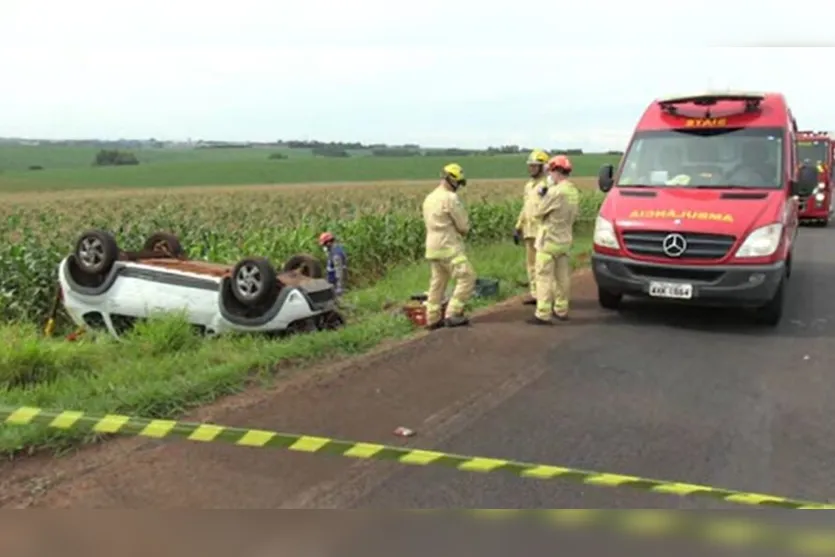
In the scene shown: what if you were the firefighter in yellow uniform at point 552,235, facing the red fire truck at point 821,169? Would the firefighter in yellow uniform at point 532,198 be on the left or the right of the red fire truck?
left

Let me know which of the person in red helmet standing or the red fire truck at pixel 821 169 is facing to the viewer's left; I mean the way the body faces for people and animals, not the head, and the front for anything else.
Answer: the person in red helmet standing

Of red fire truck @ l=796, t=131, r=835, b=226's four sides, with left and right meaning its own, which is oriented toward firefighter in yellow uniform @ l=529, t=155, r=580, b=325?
front

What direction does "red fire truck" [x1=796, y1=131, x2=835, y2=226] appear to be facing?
toward the camera

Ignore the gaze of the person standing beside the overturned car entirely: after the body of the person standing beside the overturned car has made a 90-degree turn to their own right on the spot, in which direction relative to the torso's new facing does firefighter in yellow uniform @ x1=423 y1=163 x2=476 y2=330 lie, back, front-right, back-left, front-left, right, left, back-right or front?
back-right

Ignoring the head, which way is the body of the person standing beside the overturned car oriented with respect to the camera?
to the viewer's left

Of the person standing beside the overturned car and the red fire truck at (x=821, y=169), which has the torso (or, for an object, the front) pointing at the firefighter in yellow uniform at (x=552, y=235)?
the red fire truck

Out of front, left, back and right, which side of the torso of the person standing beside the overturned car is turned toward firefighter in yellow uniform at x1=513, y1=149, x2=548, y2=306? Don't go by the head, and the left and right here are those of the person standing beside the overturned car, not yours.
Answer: back

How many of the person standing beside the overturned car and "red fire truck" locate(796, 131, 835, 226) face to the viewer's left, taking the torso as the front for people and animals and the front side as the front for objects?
1

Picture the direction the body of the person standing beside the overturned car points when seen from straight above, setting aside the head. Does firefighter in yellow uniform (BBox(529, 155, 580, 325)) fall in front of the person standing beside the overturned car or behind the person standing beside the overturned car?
behind

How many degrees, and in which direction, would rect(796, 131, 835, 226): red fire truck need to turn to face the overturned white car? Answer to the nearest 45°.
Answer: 0° — it already faces it
